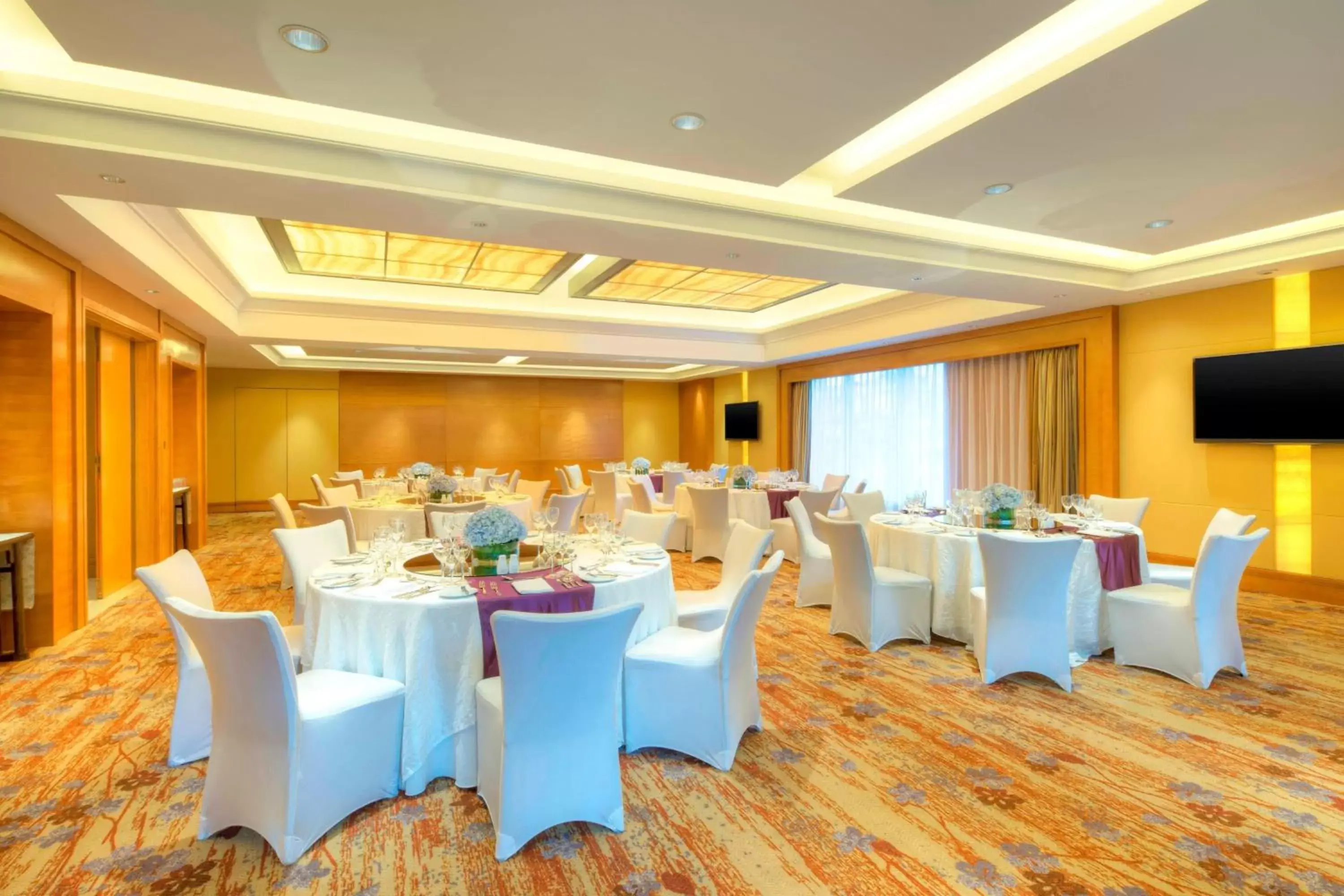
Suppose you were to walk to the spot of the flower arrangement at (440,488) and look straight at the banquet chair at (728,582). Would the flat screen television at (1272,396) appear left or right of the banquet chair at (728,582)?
left

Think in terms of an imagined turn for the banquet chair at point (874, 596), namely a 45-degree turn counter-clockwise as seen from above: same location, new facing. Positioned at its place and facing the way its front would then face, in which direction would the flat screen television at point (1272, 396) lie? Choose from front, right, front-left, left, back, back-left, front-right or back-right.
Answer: front-right

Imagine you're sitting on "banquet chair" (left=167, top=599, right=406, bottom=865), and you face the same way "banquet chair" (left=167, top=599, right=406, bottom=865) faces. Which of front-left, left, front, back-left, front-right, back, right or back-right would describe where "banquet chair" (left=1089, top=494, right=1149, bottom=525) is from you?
front-right

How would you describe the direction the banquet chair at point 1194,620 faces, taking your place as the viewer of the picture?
facing away from the viewer and to the left of the viewer

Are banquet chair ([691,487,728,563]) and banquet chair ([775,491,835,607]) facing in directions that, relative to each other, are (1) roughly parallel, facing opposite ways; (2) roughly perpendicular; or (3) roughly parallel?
roughly perpendicular

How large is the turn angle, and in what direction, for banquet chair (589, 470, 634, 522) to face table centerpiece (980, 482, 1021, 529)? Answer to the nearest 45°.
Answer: approximately 90° to its right

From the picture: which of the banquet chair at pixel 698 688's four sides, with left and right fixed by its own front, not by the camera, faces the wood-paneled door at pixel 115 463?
front

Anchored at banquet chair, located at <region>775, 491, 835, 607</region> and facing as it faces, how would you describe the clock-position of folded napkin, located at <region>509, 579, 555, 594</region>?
The folded napkin is roughly at 4 o'clock from the banquet chair.

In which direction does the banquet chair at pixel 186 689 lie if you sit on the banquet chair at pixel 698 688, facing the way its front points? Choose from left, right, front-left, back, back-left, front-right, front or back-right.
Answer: front-left

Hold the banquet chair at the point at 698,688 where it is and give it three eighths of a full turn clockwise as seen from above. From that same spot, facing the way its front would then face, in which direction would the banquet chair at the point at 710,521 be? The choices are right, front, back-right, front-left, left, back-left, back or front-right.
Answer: left

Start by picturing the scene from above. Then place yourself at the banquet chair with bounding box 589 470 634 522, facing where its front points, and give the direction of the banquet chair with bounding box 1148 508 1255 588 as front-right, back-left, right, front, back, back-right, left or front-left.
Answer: right

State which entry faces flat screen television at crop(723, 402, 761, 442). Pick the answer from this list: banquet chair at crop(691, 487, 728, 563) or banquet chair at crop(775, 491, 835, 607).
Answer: banquet chair at crop(691, 487, 728, 563)

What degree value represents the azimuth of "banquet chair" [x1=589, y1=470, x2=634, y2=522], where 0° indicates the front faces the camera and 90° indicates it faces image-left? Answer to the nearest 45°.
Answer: approximately 225°

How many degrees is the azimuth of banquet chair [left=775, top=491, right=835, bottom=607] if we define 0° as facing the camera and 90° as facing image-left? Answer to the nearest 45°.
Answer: approximately 270°

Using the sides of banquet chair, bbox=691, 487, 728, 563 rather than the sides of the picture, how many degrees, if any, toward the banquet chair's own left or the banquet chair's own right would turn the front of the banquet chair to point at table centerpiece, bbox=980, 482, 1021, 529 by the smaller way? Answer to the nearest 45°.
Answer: approximately 135° to the banquet chair's own right
